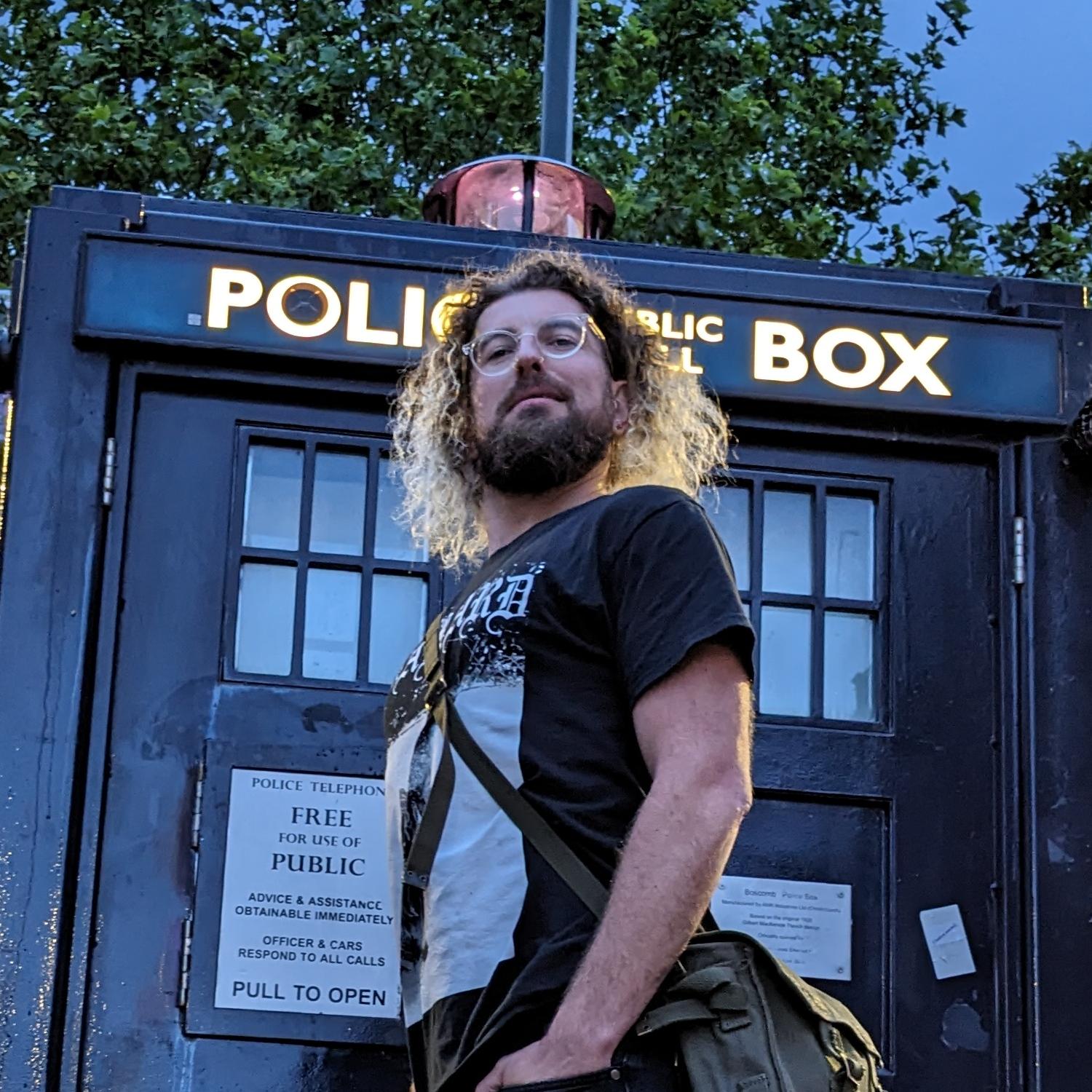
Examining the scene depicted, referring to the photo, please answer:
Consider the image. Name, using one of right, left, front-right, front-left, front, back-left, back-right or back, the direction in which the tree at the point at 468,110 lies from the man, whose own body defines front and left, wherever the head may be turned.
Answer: back-right

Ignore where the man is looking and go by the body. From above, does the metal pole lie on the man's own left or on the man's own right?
on the man's own right

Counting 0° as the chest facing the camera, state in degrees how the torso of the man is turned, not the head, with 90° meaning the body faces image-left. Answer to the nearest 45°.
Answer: approximately 45°
